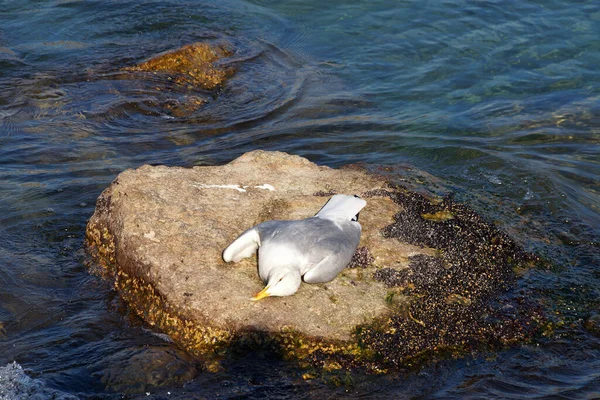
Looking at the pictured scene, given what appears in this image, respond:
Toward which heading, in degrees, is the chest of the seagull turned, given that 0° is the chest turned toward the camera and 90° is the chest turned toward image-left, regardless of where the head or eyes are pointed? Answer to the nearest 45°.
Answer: approximately 45°

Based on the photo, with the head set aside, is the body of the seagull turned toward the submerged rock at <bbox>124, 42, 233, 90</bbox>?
no

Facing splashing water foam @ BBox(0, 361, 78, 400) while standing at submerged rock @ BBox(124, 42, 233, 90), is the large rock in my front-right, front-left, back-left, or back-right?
front-left

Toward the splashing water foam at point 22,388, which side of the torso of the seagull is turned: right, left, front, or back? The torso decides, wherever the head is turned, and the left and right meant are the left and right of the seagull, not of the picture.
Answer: front

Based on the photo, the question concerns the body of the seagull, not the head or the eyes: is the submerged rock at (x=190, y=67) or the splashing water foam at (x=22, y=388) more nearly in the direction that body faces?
the splashing water foam

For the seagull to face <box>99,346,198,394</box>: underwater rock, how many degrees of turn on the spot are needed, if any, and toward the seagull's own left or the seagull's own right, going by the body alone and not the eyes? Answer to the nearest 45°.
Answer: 0° — it already faces it

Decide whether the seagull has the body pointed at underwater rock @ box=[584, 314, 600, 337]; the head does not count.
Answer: no

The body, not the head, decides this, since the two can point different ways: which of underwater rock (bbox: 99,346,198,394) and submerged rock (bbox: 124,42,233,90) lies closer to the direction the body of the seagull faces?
the underwater rock
